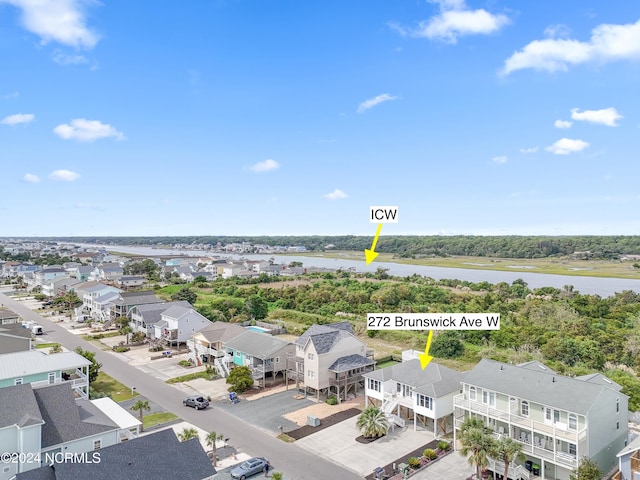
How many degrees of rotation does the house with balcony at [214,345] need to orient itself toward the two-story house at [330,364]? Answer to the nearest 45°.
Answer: approximately 90° to its left

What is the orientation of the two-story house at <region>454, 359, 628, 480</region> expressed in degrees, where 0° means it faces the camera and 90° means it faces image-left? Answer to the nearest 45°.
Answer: approximately 45°

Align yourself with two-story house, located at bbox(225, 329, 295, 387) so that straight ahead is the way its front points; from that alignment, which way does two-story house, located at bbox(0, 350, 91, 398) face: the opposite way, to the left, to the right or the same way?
the opposite way

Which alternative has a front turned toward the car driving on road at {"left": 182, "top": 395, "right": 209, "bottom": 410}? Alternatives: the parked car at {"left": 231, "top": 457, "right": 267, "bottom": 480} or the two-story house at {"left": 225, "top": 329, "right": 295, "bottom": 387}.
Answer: the two-story house

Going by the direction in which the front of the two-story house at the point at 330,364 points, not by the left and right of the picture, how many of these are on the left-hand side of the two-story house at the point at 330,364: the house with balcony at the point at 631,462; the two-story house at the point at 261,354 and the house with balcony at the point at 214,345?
1

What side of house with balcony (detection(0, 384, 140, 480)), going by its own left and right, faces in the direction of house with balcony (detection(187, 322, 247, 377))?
front

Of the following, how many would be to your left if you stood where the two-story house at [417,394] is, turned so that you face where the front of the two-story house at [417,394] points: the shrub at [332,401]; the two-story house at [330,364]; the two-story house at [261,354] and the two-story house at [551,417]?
1

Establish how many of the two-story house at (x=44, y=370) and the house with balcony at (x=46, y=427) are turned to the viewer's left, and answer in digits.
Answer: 0

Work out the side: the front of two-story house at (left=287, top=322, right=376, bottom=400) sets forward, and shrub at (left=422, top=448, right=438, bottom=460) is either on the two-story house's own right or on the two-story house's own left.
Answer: on the two-story house's own left

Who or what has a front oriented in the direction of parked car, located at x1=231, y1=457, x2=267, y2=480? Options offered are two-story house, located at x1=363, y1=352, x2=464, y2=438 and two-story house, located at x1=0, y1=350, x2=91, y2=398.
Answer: two-story house, located at x1=363, y1=352, x2=464, y2=438

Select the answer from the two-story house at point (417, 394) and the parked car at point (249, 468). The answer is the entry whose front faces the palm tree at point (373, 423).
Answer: the two-story house

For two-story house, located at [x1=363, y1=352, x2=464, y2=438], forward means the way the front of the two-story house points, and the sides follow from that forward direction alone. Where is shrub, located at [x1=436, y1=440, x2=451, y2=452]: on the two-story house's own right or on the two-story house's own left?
on the two-story house's own left

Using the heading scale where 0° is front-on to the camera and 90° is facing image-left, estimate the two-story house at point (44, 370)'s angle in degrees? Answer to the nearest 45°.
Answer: approximately 225°

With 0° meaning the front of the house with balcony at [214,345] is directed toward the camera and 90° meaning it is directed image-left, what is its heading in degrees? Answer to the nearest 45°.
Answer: approximately 45°

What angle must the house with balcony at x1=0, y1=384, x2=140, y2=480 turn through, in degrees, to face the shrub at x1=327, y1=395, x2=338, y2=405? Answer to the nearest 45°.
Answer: approximately 45° to its right
